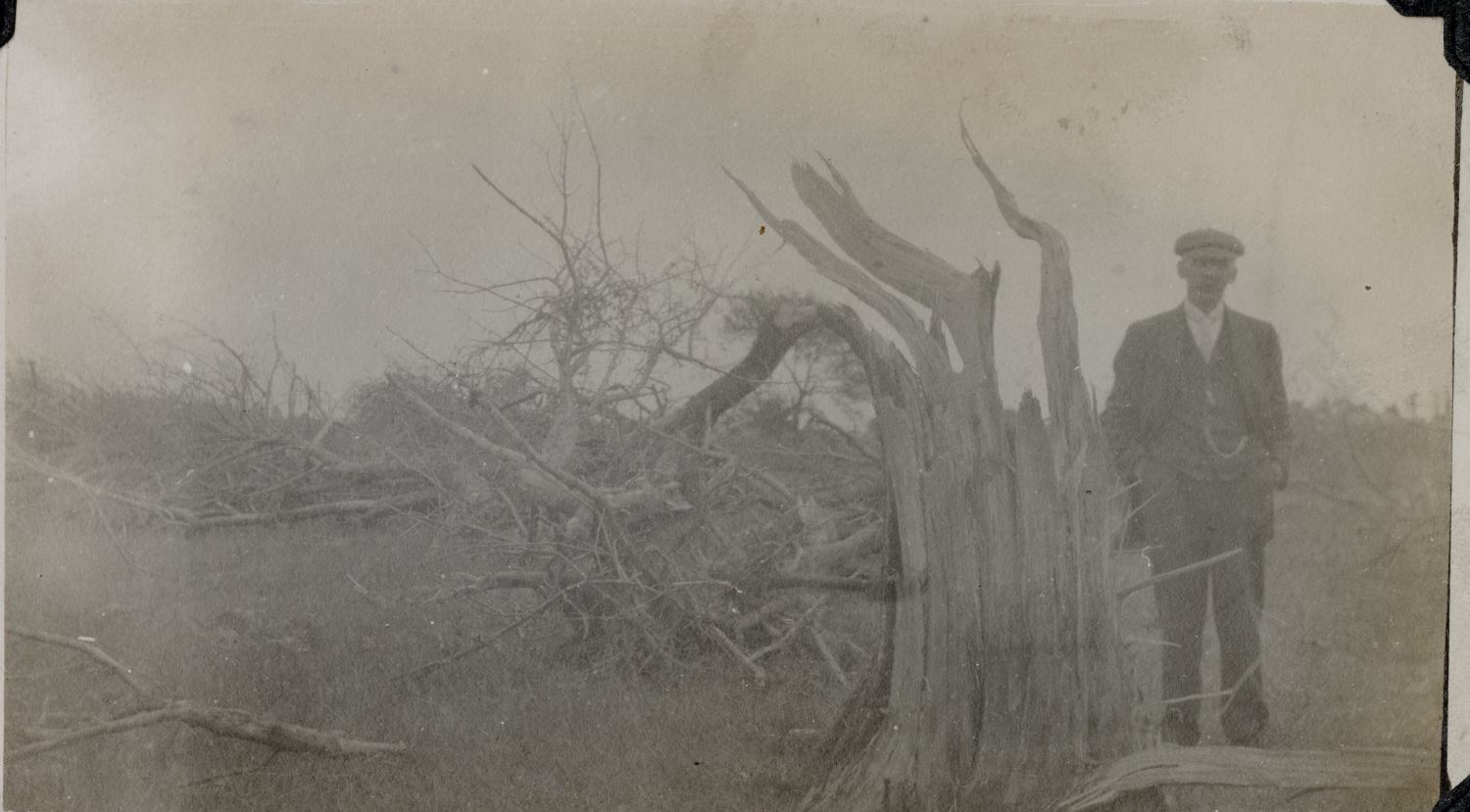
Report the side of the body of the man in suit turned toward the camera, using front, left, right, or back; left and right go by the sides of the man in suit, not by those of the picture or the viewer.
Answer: front

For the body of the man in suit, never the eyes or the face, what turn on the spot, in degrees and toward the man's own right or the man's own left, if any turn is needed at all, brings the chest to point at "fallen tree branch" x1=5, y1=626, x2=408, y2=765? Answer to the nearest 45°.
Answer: approximately 90° to the man's own right
